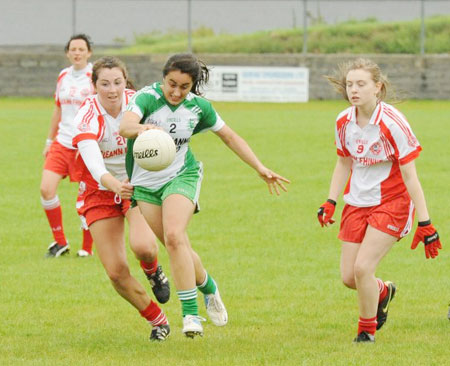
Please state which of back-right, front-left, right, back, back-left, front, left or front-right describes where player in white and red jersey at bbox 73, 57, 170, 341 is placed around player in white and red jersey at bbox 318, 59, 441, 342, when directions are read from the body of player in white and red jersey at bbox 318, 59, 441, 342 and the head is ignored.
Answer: front-right

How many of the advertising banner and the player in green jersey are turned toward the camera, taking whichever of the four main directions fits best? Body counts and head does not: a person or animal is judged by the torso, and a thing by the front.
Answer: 2

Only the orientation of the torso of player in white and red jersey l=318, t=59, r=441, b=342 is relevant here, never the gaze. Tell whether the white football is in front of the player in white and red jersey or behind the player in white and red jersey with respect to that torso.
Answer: in front

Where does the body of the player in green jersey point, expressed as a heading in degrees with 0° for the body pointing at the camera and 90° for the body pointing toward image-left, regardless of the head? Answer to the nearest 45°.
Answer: approximately 0°

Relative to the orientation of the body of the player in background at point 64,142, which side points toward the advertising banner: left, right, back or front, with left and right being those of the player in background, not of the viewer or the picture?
back

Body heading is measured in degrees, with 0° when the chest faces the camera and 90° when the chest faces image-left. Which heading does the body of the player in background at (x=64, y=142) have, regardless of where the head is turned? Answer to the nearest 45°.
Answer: approximately 0°

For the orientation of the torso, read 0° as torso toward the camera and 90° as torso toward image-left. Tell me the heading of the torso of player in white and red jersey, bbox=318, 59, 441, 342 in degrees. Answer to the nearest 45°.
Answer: approximately 45°

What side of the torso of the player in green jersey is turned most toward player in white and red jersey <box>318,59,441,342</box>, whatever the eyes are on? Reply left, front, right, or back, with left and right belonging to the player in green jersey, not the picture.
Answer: left

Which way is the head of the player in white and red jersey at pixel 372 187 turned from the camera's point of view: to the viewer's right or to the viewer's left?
to the viewer's left

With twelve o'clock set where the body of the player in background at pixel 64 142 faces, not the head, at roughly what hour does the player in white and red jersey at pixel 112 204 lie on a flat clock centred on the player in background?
The player in white and red jersey is roughly at 12 o'clock from the player in background.

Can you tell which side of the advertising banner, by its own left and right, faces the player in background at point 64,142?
front
